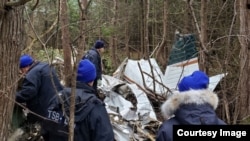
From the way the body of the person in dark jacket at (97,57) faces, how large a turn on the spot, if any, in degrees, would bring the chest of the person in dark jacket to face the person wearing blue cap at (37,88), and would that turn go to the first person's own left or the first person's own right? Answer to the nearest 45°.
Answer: approximately 90° to the first person's own right

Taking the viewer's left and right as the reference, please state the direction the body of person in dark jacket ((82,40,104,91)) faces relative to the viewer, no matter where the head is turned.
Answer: facing to the right of the viewer

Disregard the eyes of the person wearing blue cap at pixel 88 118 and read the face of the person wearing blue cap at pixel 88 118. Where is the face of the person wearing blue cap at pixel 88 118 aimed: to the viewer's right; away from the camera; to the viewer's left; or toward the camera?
away from the camera

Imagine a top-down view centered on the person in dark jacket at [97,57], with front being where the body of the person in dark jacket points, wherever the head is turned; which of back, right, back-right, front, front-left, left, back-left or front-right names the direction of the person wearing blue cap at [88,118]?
right

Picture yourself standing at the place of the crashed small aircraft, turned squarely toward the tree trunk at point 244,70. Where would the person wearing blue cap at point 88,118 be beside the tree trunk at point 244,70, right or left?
right

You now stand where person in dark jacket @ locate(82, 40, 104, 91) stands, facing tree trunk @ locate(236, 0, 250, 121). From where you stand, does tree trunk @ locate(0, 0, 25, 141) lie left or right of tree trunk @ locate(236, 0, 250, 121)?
right
